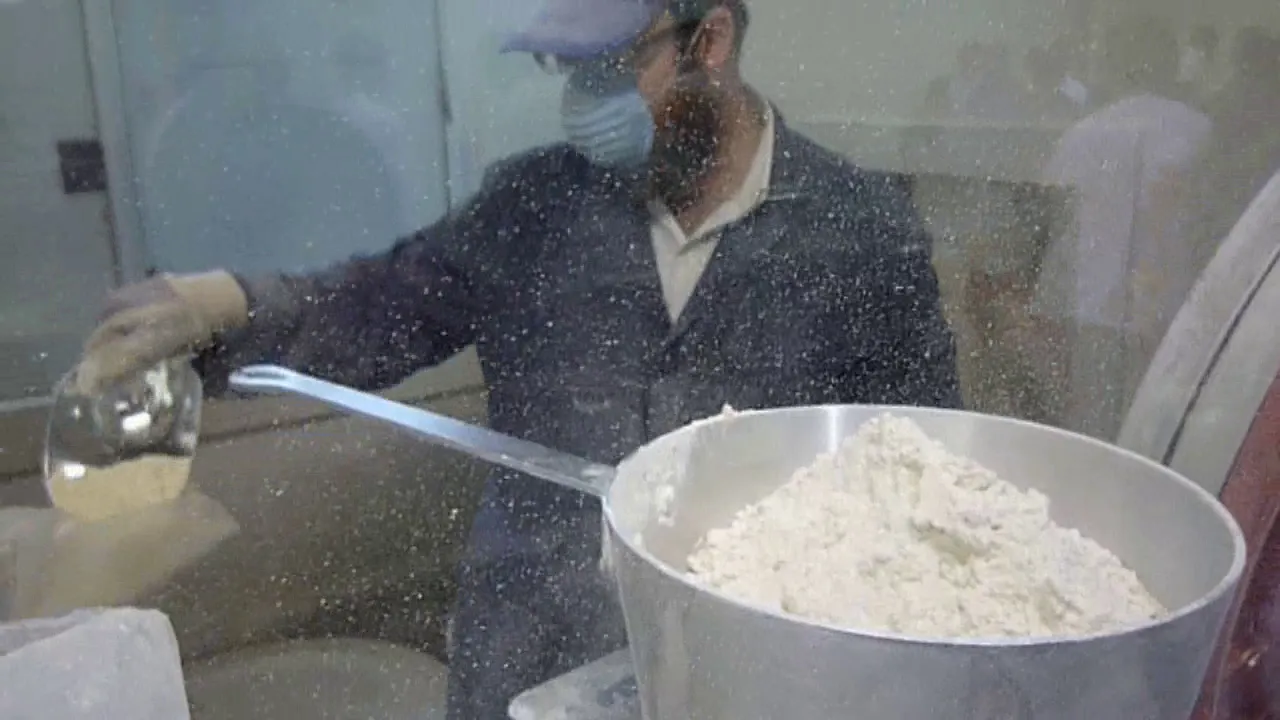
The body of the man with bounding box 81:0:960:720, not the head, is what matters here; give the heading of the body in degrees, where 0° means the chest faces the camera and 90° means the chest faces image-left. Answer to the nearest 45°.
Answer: approximately 45°

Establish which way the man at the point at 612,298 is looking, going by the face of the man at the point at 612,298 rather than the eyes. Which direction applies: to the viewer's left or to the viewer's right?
to the viewer's left
